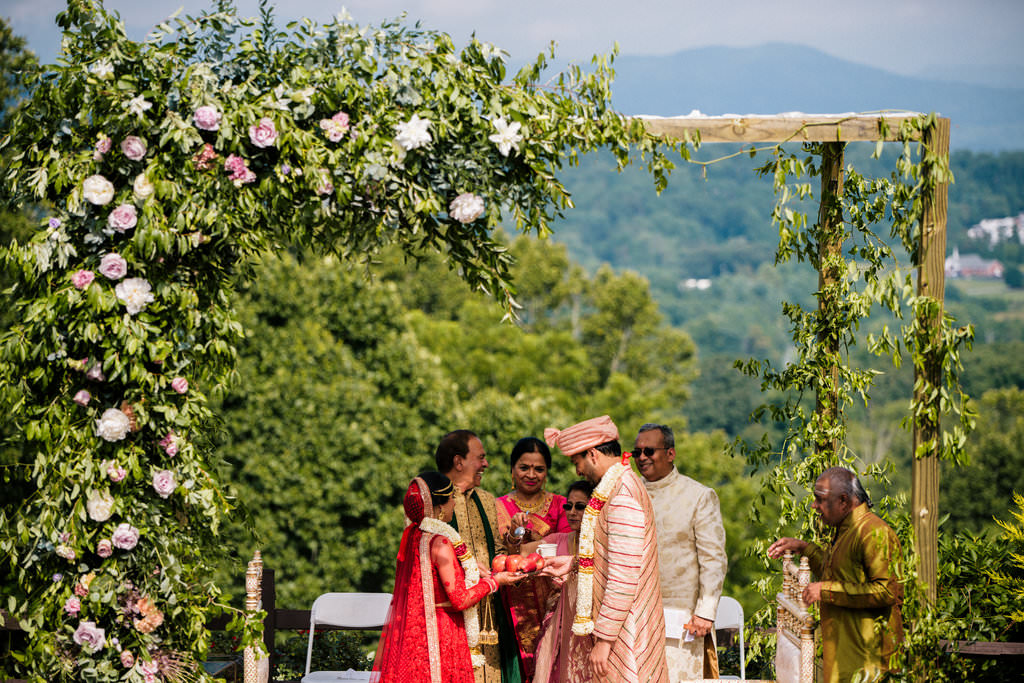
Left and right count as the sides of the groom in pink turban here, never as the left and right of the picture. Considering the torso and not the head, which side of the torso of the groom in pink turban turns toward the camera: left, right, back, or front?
left

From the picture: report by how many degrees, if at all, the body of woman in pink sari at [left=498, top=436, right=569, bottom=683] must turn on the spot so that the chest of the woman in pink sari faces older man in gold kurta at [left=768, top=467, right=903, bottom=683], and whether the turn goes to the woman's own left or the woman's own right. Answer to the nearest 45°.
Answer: approximately 45° to the woman's own left

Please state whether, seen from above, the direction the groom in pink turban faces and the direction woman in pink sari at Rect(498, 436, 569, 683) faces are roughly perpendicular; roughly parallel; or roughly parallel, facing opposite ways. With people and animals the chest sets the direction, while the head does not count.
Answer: roughly perpendicular

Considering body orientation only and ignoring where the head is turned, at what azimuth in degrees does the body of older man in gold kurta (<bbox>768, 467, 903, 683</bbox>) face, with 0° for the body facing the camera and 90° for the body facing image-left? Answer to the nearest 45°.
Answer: approximately 90°

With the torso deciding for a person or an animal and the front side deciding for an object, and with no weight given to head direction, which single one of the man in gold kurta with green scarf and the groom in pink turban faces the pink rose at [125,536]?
the groom in pink turban
